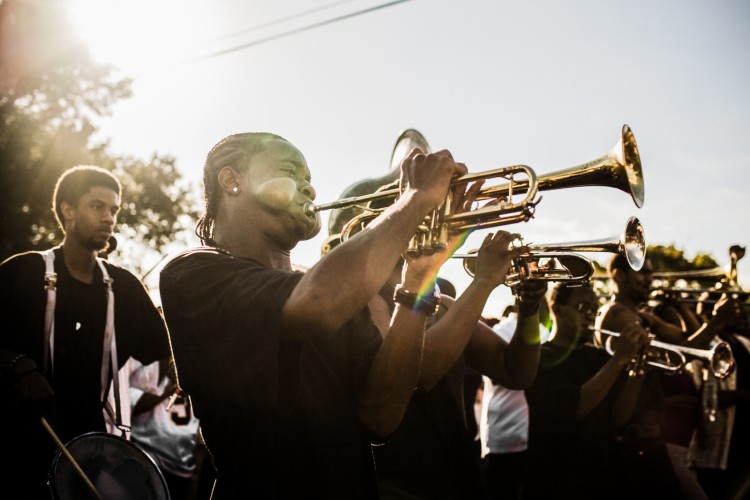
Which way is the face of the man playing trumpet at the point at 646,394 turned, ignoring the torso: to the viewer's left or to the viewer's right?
to the viewer's right

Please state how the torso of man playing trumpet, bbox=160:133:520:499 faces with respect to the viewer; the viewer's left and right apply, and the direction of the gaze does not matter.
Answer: facing to the right of the viewer

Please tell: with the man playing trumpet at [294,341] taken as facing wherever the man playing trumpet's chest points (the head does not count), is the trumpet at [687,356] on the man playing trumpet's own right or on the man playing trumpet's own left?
on the man playing trumpet's own left

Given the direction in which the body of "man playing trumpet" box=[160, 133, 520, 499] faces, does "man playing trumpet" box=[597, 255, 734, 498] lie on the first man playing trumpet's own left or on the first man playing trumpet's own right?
on the first man playing trumpet's own left

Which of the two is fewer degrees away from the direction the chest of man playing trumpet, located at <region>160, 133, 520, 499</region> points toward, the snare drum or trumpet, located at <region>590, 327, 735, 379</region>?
the trumpet

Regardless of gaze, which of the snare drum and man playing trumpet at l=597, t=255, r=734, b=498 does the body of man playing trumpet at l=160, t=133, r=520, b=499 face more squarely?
the man playing trumpet
